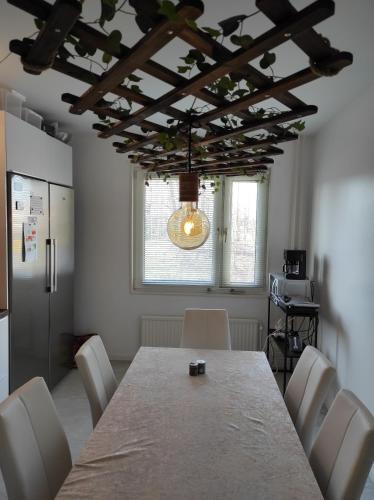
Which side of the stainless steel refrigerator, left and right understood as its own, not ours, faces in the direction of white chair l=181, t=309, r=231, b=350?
front

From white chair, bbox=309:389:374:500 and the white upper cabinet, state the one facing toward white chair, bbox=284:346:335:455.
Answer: the white upper cabinet

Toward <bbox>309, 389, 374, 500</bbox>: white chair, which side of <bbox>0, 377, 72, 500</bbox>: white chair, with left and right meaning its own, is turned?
front

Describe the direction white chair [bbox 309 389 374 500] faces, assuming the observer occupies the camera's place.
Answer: facing the viewer and to the left of the viewer

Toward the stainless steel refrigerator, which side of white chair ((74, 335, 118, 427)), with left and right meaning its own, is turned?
back

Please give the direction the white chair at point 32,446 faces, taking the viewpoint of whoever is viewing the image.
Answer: facing the viewer and to the right of the viewer

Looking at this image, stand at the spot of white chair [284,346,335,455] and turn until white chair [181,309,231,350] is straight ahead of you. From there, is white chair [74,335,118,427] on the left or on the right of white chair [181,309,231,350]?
left

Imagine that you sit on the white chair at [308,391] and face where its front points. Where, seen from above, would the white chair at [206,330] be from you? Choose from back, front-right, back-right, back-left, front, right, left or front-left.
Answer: right

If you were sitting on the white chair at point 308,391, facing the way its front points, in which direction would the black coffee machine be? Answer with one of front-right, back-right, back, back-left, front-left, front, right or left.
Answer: back-right
